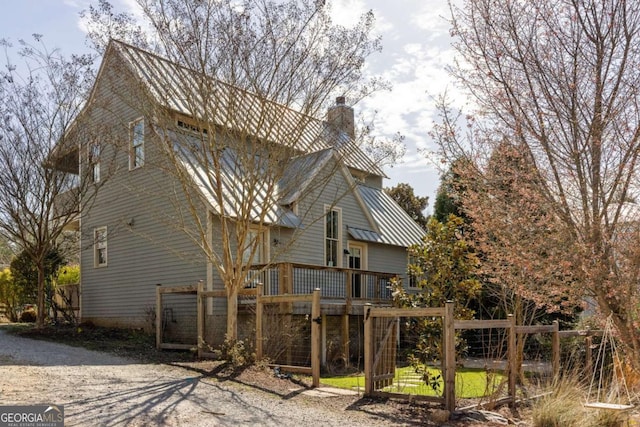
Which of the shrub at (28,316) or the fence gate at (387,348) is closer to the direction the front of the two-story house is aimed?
the fence gate

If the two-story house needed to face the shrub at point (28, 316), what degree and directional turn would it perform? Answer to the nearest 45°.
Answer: approximately 180°

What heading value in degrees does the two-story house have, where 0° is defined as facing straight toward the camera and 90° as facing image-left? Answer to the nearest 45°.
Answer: approximately 315°

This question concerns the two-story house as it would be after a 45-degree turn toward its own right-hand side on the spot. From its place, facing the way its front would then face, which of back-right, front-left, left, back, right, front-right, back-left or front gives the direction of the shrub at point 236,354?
front

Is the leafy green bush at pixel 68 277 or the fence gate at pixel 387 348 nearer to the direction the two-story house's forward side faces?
the fence gate

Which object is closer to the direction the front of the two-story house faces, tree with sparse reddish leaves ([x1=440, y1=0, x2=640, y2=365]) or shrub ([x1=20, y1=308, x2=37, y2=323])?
the tree with sparse reddish leaves

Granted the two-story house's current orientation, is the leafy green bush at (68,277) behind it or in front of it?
behind

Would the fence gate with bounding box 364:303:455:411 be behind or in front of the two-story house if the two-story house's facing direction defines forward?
in front
